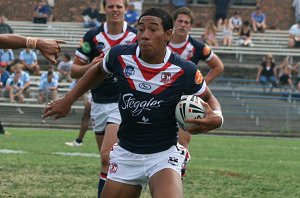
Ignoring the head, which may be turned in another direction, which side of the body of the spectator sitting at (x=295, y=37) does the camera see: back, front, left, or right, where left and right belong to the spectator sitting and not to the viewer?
front

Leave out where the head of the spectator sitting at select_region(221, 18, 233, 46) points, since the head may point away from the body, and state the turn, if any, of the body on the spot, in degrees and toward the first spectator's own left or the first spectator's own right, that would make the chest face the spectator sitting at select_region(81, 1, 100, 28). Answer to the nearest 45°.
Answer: approximately 90° to the first spectator's own right

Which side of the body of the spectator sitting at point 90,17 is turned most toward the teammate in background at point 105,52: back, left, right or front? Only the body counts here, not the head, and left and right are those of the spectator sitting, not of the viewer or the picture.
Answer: front

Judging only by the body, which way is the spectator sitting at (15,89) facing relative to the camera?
toward the camera

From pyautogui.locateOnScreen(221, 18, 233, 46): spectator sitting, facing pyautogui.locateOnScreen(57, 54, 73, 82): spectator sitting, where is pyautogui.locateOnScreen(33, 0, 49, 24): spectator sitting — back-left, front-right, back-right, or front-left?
front-right

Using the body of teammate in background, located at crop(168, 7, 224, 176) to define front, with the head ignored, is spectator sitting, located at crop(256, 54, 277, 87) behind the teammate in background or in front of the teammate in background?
behind

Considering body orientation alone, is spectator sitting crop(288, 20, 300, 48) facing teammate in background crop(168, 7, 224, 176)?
yes

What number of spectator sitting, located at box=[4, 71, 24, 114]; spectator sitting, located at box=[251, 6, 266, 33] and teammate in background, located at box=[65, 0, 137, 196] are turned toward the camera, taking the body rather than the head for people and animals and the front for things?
3

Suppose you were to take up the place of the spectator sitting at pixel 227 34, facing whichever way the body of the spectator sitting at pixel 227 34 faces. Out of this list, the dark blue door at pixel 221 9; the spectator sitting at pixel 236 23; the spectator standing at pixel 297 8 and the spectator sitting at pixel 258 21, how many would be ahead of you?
0

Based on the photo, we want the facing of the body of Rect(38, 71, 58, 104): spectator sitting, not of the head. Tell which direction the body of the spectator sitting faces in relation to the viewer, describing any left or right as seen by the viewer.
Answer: facing the viewer

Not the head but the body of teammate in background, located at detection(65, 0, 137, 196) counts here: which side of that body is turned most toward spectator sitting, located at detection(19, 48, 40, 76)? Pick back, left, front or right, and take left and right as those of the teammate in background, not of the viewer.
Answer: back

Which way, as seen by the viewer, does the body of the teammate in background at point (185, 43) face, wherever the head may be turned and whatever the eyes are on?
toward the camera

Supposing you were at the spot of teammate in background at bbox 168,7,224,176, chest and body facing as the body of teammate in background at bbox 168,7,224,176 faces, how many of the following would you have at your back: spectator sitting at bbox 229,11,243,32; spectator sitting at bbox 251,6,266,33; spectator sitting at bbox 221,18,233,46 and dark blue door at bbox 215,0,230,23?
4

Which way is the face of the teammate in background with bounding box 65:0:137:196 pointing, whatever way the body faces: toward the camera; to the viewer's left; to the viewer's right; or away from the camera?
toward the camera

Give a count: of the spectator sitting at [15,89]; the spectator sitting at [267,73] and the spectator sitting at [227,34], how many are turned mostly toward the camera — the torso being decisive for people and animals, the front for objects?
3

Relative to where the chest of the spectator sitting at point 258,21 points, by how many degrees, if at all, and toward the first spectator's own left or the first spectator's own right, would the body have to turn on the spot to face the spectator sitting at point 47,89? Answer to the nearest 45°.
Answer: approximately 45° to the first spectator's own right

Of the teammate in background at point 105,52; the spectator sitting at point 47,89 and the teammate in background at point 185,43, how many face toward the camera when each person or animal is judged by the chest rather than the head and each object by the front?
3

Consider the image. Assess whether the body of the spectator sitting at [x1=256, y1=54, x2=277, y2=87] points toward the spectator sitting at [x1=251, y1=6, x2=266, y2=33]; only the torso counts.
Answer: no

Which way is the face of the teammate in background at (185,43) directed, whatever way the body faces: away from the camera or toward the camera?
toward the camera

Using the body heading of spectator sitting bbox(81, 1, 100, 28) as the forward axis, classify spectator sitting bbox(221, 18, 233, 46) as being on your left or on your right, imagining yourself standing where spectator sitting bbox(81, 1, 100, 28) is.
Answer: on your left

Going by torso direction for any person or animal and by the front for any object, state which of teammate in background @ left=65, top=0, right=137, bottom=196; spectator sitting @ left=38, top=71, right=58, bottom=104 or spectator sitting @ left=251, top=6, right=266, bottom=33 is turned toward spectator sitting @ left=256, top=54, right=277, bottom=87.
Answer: spectator sitting @ left=251, top=6, right=266, bottom=33

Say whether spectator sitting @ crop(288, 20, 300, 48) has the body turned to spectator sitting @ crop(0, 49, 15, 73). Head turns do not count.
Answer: no

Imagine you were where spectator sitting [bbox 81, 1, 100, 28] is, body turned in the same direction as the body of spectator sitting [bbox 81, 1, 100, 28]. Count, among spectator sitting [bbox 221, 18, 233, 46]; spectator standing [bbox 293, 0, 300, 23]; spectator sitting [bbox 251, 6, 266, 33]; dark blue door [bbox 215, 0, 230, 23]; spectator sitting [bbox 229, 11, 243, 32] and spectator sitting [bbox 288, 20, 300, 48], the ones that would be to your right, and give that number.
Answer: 0
